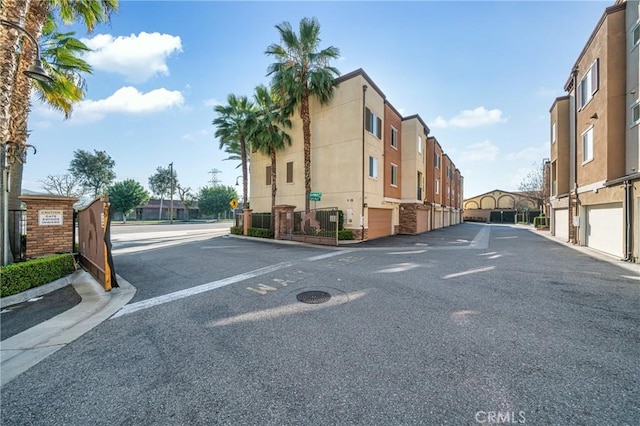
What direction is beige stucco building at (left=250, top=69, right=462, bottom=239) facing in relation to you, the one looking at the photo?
facing the viewer and to the right of the viewer

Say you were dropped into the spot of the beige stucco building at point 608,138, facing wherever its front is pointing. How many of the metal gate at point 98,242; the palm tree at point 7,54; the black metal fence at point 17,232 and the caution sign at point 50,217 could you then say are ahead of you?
4

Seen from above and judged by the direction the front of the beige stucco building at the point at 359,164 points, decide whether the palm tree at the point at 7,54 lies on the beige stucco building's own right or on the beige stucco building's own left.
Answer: on the beige stucco building's own right

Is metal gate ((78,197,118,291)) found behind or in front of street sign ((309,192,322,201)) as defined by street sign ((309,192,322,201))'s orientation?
in front

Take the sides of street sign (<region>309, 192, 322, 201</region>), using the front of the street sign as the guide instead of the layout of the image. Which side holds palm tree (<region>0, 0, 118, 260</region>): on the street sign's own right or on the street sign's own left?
on the street sign's own right

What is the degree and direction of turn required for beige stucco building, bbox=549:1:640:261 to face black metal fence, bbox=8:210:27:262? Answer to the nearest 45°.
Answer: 0° — it already faces it

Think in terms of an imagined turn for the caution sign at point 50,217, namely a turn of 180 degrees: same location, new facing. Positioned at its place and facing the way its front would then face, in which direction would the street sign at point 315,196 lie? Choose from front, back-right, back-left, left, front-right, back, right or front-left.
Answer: right

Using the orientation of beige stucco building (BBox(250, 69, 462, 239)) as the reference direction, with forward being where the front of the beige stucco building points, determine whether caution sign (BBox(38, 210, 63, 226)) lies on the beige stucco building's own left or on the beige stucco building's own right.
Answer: on the beige stucco building's own right

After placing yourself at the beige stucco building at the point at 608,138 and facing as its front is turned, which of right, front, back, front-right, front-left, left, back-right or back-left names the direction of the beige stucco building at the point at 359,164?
front-right

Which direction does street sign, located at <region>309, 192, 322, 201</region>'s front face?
toward the camera

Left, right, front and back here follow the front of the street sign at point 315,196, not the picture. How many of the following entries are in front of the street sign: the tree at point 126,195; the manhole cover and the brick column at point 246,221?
1

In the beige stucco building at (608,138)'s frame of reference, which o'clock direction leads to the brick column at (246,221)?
The brick column is roughly at 1 o'clock from the beige stucco building.

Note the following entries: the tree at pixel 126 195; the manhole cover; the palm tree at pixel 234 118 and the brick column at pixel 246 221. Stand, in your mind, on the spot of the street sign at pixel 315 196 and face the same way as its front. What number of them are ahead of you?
1
